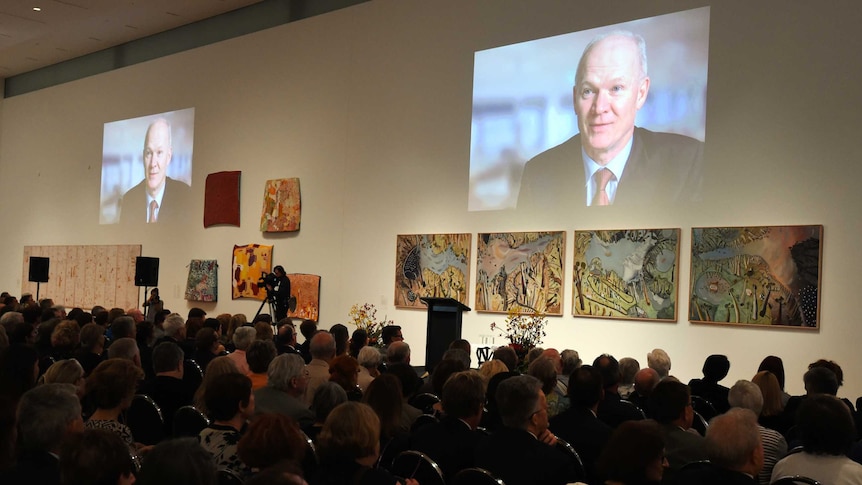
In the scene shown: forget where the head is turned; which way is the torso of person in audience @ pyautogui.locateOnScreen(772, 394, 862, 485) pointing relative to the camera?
away from the camera

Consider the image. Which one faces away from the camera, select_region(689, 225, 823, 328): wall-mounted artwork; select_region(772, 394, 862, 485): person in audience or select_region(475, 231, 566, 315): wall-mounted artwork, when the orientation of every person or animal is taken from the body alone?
the person in audience

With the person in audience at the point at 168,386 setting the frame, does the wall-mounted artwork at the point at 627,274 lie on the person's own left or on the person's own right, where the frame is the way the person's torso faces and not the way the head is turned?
on the person's own right

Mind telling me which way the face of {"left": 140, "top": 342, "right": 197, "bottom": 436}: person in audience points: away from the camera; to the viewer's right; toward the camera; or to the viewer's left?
away from the camera

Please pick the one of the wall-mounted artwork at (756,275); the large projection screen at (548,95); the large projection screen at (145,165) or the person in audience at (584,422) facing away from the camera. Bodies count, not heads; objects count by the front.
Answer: the person in audience

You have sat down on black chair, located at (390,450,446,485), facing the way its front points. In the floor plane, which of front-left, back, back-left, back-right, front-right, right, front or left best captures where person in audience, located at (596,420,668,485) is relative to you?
right

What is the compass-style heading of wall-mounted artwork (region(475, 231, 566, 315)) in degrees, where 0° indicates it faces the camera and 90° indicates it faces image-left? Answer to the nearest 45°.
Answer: approximately 45°

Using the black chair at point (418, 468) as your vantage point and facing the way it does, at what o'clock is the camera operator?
The camera operator is roughly at 10 o'clock from the black chair.

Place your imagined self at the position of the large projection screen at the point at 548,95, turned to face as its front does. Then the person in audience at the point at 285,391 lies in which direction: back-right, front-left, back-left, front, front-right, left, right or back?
front-left

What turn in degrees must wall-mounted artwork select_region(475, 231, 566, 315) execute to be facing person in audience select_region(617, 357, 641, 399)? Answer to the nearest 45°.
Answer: approximately 45° to its left

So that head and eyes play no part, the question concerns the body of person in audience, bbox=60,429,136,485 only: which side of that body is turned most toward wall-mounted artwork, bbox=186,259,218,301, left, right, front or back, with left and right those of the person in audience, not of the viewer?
front

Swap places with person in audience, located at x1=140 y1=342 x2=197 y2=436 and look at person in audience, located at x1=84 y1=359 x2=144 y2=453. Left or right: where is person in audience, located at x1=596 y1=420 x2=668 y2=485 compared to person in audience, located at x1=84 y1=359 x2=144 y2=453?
left

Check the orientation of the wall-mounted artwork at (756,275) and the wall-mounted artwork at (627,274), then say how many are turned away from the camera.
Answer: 0

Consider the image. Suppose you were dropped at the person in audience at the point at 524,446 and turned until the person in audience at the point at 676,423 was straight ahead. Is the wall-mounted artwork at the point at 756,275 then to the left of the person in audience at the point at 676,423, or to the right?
left

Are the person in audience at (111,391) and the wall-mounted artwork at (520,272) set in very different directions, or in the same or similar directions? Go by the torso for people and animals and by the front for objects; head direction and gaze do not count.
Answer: very different directions

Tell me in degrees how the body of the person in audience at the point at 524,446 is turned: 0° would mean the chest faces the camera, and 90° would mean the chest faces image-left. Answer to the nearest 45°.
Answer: approximately 225°

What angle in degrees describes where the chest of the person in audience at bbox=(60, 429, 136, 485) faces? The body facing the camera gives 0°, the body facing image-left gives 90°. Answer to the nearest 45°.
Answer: approximately 180°

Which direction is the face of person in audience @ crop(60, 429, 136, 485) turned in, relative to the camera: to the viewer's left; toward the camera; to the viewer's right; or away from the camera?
away from the camera
